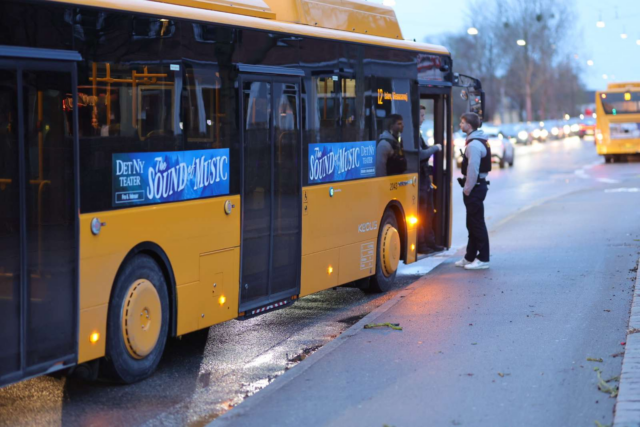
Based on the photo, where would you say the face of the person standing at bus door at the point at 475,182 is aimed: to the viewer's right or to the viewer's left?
to the viewer's left

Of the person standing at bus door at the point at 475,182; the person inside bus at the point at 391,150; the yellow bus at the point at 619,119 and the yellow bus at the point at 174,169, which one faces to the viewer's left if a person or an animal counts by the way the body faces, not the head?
the person standing at bus door

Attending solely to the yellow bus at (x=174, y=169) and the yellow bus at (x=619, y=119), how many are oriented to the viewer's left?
0

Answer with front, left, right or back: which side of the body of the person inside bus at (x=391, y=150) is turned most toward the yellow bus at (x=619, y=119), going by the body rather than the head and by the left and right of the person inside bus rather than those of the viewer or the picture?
left

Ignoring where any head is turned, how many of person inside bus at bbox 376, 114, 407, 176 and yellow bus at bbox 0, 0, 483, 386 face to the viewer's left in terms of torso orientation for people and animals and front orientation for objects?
0

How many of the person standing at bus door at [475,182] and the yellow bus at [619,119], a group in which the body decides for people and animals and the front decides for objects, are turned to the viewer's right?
0

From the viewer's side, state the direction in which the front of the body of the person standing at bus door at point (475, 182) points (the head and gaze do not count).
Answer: to the viewer's left

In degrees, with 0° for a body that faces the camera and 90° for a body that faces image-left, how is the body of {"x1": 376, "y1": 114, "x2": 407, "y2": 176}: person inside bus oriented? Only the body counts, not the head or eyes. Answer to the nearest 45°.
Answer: approximately 270°

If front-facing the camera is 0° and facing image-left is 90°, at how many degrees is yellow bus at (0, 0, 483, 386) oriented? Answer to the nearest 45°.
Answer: approximately 225°

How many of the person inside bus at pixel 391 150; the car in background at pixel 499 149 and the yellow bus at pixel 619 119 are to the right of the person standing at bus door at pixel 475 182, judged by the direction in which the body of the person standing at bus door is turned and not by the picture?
2

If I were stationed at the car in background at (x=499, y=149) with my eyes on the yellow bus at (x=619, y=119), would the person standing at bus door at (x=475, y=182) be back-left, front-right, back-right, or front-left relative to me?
back-right
